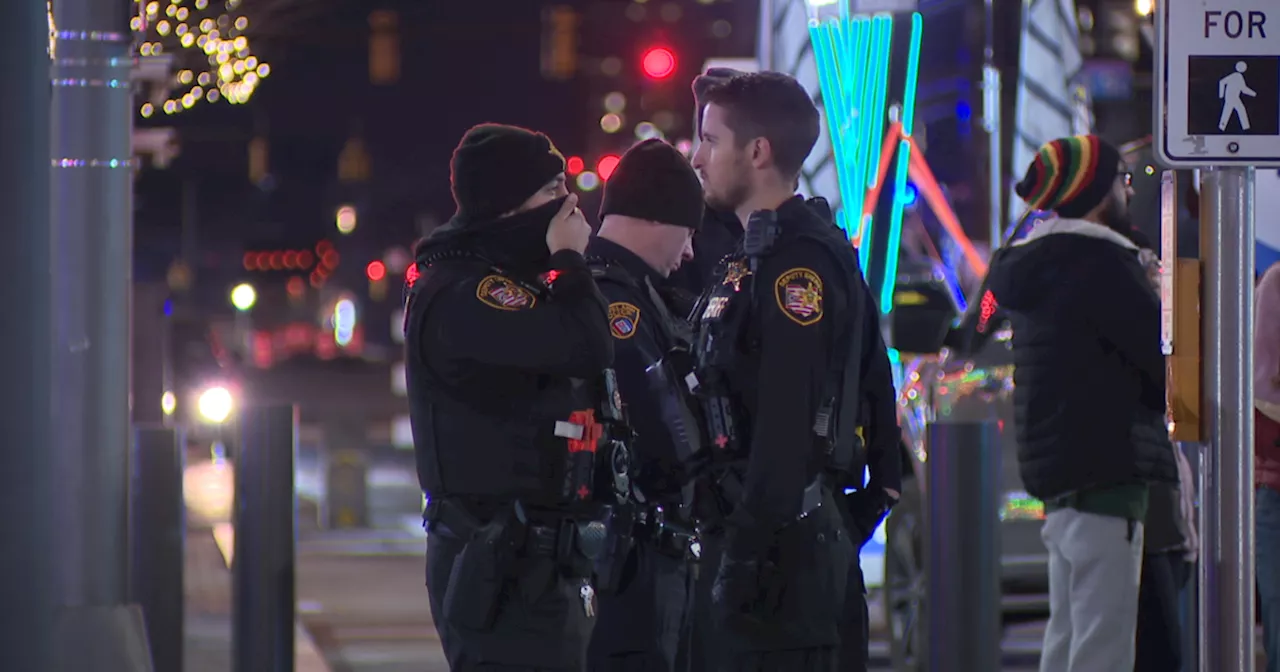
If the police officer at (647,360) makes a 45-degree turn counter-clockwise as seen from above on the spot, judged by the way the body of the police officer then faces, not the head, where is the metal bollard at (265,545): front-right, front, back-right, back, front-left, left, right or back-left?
left

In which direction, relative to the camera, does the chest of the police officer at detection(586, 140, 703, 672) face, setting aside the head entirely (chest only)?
to the viewer's right

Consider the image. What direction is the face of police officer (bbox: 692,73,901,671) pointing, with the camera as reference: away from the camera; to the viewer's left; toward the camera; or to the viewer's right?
to the viewer's left

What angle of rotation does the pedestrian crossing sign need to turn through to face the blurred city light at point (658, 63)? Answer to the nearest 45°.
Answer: approximately 135° to its right

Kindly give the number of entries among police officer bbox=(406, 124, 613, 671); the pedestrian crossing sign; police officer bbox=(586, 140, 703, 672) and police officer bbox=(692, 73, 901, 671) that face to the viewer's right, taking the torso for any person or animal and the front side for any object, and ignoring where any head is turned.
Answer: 2

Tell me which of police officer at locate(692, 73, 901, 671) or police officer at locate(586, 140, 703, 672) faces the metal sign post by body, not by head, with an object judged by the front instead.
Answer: police officer at locate(586, 140, 703, 672)

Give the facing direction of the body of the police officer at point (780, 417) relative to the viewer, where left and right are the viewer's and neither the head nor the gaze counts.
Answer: facing to the left of the viewer

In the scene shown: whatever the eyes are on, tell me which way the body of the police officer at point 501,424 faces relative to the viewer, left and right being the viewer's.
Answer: facing to the right of the viewer

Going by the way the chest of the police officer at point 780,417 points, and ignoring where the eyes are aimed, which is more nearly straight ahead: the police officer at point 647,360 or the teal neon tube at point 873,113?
the police officer

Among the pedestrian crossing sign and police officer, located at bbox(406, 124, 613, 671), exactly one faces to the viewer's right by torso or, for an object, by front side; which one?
the police officer

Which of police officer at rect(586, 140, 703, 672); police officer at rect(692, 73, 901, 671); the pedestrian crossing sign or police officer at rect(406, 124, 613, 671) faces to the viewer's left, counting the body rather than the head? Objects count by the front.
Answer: police officer at rect(692, 73, 901, 671)

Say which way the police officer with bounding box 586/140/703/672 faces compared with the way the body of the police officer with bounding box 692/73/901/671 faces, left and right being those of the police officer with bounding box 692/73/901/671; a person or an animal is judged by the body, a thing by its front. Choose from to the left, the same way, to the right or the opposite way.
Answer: the opposite way
